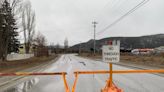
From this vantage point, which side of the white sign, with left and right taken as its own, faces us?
front
